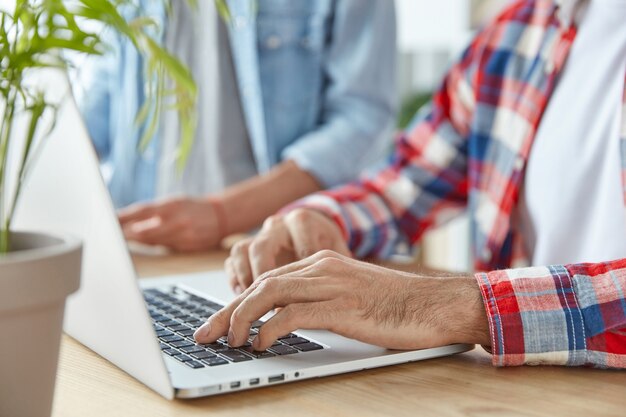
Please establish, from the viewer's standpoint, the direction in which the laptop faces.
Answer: facing away from the viewer and to the right of the viewer
